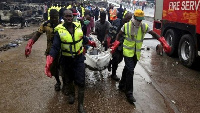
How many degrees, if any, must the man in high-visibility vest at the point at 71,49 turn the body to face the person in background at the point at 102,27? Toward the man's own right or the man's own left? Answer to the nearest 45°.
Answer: approximately 180°

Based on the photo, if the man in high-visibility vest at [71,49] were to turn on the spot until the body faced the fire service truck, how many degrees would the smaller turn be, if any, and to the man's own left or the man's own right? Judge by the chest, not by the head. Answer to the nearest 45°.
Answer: approximately 135° to the man's own left

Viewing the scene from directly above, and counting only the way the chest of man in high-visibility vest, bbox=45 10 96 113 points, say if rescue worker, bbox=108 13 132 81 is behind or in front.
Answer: behind

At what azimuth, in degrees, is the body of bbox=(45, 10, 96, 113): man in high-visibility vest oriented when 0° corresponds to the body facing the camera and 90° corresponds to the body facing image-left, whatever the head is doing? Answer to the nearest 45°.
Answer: approximately 0°
